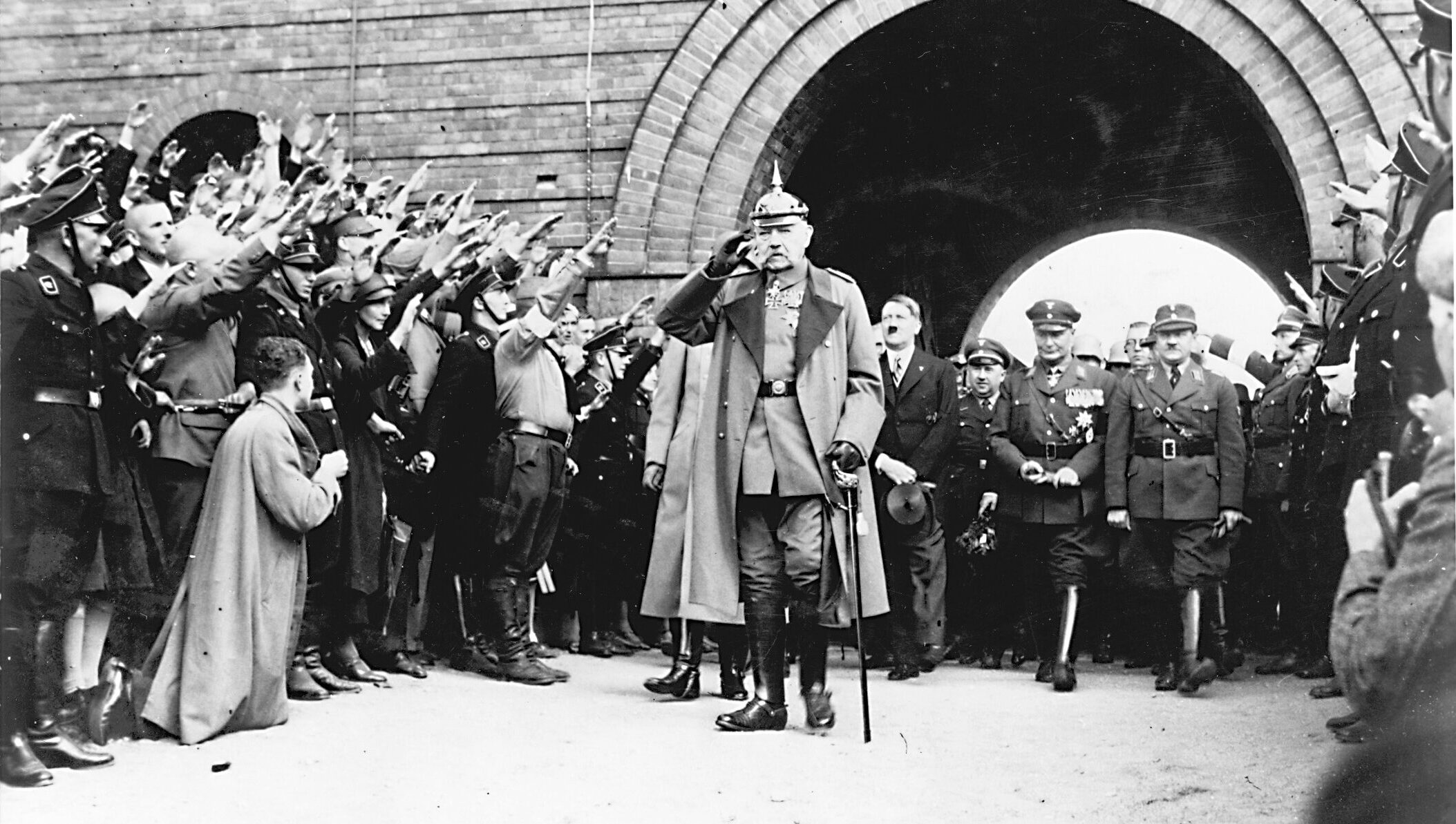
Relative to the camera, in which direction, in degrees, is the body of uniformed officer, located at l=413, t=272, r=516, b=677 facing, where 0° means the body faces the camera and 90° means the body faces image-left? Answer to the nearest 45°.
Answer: approximately 270°

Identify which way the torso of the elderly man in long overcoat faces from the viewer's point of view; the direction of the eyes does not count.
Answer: toward the camera

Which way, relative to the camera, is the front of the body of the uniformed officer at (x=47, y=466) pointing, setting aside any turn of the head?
to the viewer's right

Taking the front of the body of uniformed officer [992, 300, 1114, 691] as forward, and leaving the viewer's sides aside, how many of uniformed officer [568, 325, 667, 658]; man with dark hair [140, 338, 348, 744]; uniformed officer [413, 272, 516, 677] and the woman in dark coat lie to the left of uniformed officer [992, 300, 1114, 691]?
0

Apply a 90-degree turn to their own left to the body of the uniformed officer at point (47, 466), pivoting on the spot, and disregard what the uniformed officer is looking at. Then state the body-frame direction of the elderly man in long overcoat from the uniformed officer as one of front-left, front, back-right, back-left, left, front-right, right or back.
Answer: right

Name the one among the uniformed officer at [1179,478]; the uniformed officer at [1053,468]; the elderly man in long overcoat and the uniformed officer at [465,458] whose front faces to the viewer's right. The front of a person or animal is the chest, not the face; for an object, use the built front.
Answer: the uniformed officer at [465,458]

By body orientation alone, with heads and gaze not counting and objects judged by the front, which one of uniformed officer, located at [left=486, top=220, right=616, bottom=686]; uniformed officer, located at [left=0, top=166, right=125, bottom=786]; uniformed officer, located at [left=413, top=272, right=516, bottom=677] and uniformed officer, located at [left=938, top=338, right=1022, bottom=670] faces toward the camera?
uniformed officer, located at [left=938, top=338, right=1022, bottom=670]

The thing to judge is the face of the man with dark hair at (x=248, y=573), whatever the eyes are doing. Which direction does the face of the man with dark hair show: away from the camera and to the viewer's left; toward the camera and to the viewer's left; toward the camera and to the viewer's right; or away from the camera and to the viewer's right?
away from the camera and to the viewer's right

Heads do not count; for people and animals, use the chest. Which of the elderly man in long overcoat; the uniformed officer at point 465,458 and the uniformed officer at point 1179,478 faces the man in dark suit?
the uniformed officer at point 465,458

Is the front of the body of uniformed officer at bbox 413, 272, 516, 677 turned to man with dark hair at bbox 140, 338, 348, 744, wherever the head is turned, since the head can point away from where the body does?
no

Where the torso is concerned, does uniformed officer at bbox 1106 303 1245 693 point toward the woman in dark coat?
no

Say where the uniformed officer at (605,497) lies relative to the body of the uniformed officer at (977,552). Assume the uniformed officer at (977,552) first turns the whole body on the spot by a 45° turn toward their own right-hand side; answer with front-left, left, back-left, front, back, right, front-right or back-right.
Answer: front-right

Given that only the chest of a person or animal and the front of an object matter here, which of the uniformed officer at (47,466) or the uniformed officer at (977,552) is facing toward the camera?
the uniformed officer at (977,552)

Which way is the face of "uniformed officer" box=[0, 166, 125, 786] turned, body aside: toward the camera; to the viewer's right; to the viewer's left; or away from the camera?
to the viewer's right

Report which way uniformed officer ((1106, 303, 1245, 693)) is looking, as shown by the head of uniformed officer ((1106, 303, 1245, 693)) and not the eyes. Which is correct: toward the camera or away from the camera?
toward the camera

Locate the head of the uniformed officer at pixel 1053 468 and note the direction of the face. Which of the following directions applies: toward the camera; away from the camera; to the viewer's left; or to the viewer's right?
toward the camera

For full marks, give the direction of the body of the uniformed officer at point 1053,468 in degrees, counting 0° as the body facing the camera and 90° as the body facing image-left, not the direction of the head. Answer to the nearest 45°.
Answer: approximately 0°

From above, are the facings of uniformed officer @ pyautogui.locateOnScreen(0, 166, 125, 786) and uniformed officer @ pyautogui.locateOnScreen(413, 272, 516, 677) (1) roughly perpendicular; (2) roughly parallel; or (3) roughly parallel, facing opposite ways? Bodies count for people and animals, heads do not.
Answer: roughly parallel

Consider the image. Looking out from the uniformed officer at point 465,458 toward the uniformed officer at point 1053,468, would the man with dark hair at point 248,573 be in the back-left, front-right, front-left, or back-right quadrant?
back-right

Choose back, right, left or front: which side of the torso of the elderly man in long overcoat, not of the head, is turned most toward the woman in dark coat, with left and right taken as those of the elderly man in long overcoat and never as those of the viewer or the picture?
right
